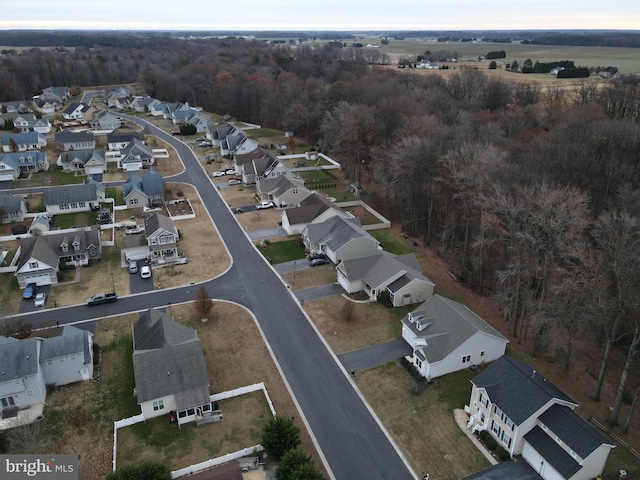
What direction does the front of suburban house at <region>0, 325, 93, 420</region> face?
away from the camera

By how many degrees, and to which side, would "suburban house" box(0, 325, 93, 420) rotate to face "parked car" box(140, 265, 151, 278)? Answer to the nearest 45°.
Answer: approximately 45° to its right

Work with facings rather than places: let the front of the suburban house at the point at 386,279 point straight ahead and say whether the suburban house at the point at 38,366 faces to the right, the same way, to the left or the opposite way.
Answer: to the right

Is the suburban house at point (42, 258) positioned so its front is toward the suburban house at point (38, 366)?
yes

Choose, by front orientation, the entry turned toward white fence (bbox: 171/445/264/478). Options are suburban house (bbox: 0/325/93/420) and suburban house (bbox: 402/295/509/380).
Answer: suburban house (bbox: 402/295/509/380)

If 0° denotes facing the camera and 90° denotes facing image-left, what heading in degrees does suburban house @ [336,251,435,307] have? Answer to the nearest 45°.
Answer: approximately 45°

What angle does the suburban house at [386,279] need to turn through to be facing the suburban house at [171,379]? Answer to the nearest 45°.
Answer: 0° — it already faces it

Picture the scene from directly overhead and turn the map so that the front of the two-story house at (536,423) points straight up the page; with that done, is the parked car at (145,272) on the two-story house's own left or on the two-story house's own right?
on the two-story house's own right

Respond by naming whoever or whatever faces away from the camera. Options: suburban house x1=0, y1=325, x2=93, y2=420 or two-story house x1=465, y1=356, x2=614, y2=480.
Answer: the suburban house
